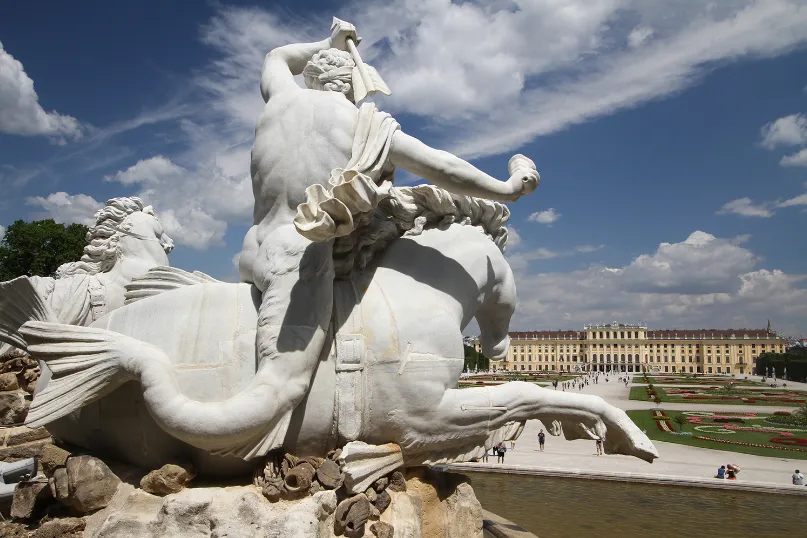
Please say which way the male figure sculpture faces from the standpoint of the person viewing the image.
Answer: facing away from the viewer and to the right of the viewer

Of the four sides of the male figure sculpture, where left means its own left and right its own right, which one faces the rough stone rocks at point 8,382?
left

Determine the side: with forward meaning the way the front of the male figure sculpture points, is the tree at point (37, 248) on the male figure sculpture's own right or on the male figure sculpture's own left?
on the male figure sculpture's own left
